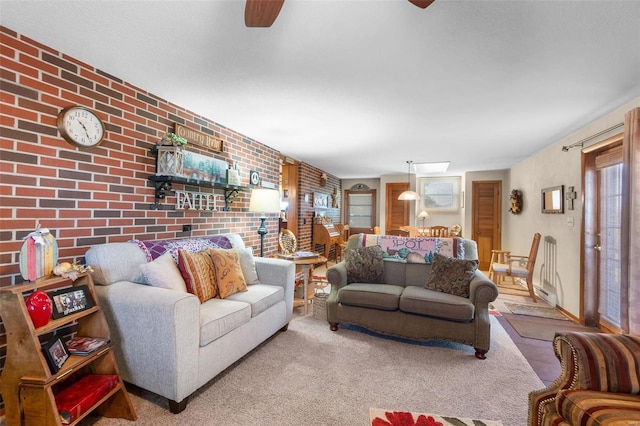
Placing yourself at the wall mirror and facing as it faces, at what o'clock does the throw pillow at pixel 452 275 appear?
The throw pillow is roughly at 11 o'clock from the wall mirror.

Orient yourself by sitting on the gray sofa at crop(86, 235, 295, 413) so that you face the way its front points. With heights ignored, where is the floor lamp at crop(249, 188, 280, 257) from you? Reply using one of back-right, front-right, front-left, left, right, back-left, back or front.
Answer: left

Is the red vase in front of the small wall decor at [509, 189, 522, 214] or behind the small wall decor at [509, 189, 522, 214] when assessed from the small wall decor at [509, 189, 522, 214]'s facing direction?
in front

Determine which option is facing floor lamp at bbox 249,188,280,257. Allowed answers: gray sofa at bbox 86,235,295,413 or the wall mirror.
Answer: the wall mirror

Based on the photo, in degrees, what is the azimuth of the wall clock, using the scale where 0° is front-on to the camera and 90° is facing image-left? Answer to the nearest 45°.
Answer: approximately 315°

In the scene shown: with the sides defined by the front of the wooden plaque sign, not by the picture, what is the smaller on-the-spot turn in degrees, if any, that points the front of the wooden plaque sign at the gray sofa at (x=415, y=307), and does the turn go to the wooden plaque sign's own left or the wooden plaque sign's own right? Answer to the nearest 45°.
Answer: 0° — it already faces it

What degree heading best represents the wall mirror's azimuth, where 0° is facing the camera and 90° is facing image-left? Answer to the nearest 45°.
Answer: approximately 45°

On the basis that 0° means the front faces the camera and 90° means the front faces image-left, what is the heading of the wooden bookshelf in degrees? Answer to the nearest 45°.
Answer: approximately 315°

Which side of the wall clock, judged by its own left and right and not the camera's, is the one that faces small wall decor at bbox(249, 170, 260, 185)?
left

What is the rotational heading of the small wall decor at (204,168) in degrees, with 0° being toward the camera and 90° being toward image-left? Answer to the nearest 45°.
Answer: approximately 315°

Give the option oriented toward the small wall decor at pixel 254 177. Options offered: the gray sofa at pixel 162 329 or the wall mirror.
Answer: the wall mirror

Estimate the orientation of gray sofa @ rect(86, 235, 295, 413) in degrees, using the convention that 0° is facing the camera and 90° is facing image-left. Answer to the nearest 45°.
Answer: approximately 315°

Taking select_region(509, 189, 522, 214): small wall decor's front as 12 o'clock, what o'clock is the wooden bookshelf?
The wooden bookshelf is roughly at 11 o'clock from the small wall decor.
